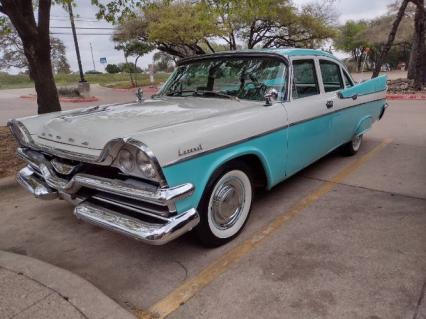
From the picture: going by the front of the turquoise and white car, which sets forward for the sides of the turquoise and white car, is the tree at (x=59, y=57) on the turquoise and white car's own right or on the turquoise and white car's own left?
on the turquoise and white car's own right

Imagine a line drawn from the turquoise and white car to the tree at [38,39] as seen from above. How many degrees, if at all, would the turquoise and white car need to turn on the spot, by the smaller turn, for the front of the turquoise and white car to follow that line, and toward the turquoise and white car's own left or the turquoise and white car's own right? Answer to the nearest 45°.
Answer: approximately 90° to the turquoise and white car's own right

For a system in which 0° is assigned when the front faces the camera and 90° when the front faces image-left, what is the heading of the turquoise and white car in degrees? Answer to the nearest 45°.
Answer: approximately 45°

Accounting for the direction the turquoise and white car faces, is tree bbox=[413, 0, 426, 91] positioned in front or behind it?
behind

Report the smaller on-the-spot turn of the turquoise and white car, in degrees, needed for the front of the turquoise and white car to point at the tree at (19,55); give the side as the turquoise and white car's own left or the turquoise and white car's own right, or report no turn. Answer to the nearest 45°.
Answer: approximately 90° to the turquoise and white car's own right
